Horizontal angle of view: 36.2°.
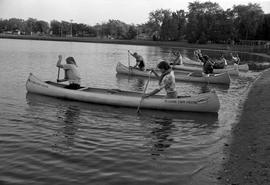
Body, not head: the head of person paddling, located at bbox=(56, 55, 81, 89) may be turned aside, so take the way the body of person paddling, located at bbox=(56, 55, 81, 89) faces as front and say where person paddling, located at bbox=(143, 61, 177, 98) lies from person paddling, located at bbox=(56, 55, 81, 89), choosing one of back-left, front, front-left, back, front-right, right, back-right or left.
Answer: back-left

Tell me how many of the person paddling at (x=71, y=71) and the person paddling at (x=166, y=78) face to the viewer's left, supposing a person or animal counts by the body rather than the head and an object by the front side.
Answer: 2

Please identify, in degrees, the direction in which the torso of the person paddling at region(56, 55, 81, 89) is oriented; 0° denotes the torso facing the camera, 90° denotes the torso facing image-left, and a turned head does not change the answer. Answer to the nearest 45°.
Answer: approximately 90°

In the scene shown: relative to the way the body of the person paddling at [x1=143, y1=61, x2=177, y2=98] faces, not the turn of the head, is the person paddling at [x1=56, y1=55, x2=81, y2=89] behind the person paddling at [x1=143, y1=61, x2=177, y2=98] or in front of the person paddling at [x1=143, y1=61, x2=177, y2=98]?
in front

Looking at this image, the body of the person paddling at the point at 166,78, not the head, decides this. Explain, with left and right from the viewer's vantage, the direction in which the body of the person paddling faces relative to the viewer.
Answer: facing to the left of the viewer
